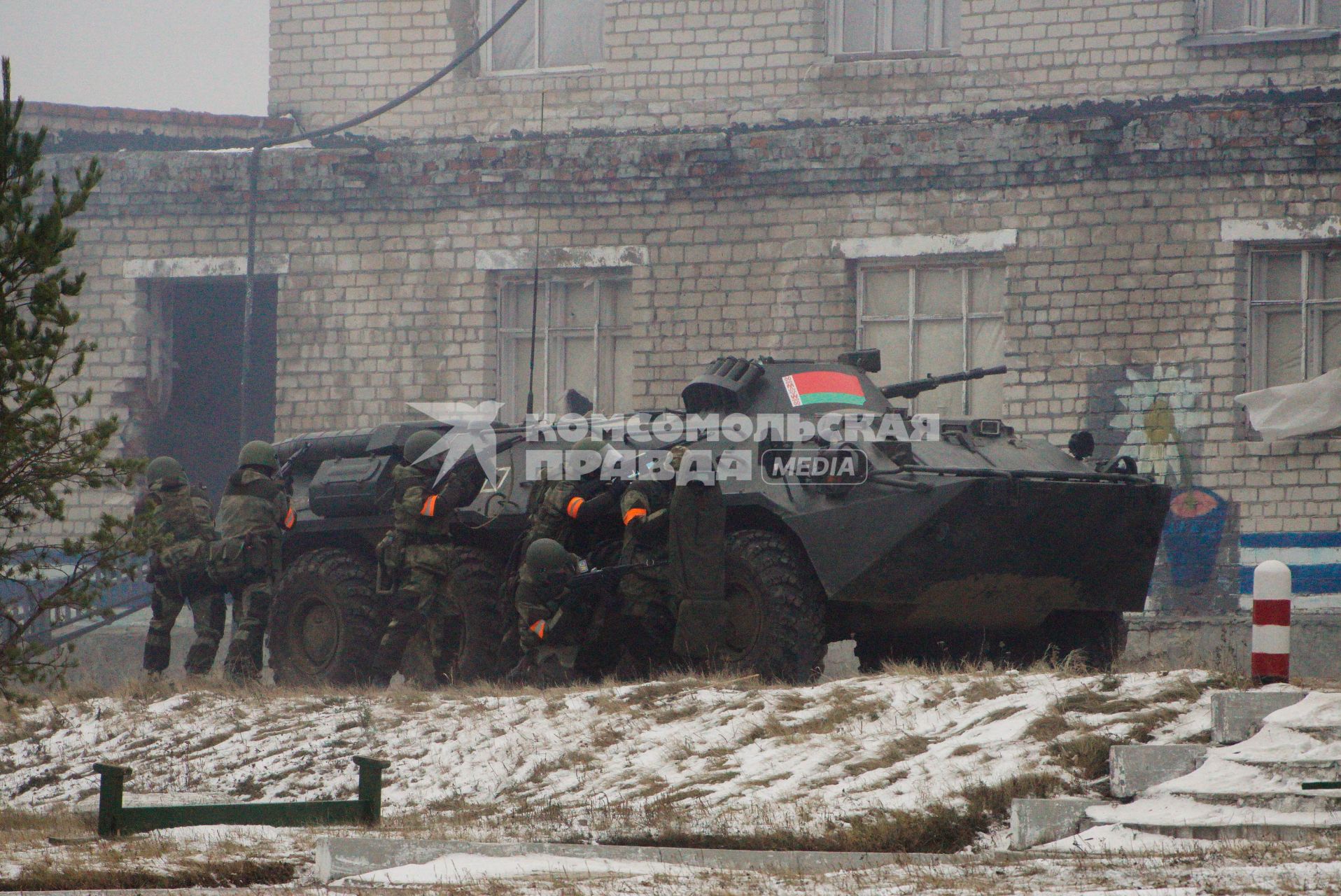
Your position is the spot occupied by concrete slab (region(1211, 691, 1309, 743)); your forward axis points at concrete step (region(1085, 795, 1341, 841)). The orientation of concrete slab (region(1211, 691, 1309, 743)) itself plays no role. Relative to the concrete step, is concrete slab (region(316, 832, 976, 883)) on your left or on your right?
right

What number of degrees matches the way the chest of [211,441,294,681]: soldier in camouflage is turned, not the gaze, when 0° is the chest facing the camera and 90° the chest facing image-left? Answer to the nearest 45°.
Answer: approximately 180°

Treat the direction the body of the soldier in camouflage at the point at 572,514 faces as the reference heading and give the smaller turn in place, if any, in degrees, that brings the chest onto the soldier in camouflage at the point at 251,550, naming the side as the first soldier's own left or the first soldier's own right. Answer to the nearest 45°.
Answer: approximately 135° to the first soldier's own left

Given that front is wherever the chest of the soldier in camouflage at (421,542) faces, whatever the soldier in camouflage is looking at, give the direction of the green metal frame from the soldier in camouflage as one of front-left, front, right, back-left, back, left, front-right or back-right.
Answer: right

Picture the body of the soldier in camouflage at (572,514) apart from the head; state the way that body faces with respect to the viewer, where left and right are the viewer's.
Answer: facing to the right of the viewer

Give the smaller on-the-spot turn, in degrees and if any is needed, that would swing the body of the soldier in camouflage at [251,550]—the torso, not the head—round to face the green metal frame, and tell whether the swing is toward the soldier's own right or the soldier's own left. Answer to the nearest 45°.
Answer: approximately 180°

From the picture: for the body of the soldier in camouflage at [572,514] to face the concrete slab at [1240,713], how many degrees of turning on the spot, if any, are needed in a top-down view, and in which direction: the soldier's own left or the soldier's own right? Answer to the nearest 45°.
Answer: approximately 45° to the soldier's own right

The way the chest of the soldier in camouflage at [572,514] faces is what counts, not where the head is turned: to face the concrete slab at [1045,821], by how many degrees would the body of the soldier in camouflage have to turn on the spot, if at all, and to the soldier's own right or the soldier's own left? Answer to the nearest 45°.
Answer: approximately 90° to the soldier's own right

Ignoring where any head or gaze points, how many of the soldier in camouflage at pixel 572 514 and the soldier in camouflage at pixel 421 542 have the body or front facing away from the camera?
0

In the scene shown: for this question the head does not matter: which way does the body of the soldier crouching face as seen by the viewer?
to the viewer's right
